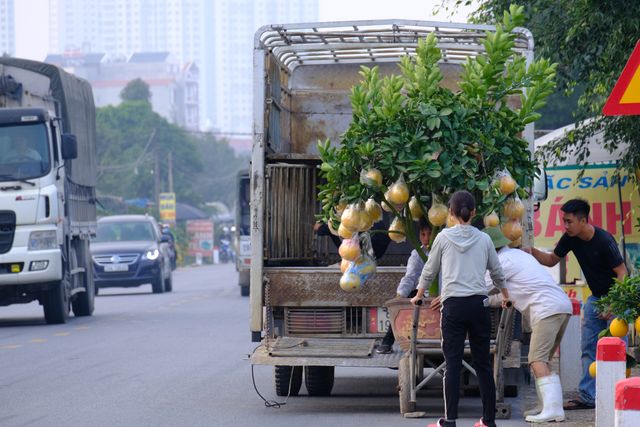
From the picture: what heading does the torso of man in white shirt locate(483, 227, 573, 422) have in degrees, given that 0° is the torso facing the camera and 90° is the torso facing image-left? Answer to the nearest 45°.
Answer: approximately 90°

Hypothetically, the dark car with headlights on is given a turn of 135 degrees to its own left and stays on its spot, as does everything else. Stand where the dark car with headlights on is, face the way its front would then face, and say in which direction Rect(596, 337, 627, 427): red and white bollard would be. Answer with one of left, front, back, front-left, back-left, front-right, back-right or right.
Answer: back-right

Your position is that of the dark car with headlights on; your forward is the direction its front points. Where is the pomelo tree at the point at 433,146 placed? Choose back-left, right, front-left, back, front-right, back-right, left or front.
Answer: front

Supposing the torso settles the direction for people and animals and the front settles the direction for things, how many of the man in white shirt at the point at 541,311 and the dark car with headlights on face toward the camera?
1

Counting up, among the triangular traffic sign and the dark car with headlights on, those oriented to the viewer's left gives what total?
0

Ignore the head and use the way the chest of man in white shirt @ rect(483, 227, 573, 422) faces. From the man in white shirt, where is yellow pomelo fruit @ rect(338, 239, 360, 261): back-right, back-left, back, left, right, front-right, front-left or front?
front

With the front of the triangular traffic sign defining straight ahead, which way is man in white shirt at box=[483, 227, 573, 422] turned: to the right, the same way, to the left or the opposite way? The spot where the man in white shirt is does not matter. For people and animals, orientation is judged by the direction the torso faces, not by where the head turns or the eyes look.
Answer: to the right

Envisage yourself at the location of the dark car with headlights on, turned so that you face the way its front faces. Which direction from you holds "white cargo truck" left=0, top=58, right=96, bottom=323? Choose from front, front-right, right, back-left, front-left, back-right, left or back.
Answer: front

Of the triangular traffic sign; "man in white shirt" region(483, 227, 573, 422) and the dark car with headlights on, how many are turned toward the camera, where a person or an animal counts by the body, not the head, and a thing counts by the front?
2

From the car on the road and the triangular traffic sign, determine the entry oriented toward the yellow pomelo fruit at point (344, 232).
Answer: the car on the road

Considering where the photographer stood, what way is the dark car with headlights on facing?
facing the viewer

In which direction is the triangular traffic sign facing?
toward the camera
